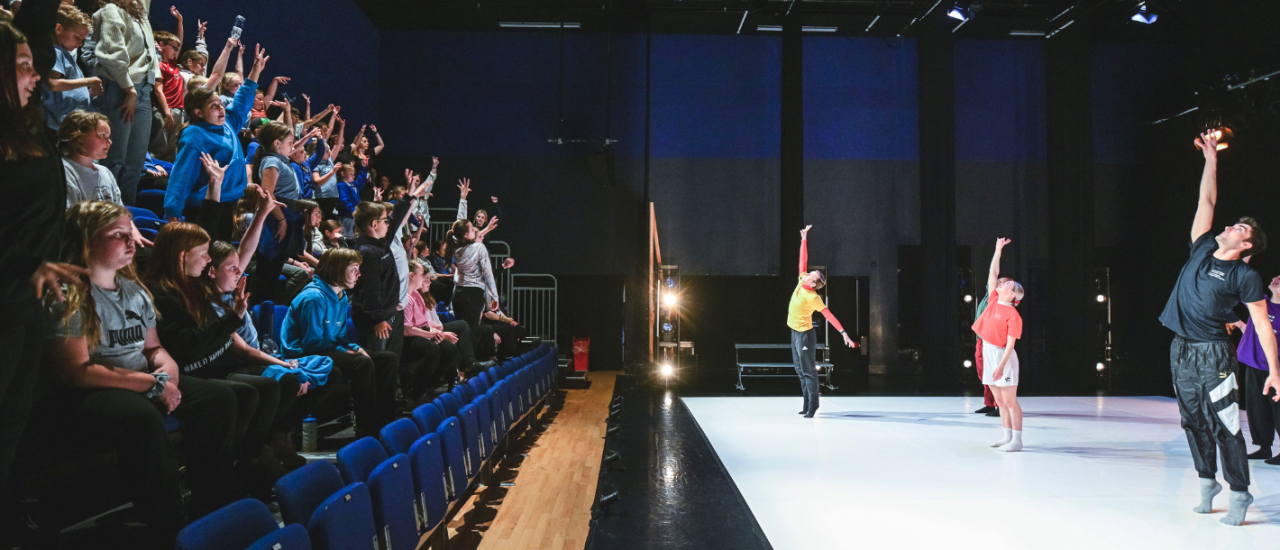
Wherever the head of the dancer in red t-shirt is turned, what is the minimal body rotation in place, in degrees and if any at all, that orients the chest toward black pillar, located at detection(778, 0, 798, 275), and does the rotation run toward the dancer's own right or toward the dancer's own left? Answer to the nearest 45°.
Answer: approximately 90° to the dancer's own right

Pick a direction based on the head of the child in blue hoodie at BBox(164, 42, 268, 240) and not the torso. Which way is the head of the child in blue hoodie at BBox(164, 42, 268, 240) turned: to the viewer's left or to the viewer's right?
to the viewer's right

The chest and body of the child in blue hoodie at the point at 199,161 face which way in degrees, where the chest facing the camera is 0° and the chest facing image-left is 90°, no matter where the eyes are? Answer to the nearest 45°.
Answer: approximately 315°

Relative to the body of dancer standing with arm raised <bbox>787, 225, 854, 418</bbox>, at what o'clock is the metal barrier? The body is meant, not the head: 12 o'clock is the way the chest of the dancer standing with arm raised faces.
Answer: The metal barrier is roughly at 3 o'clock from the dancer standing with arm raised.

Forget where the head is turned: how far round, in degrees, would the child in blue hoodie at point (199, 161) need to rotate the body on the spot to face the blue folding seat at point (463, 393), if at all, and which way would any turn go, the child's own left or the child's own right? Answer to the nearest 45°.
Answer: approximately 45° to the child's own left
